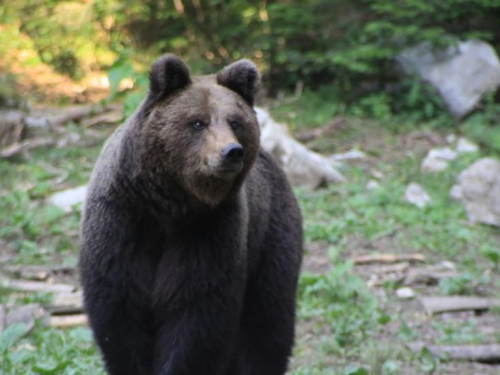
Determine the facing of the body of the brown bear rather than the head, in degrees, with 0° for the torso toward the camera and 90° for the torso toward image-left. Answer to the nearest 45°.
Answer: approximately 0°

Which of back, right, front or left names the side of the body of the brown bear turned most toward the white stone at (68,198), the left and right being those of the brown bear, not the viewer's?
back

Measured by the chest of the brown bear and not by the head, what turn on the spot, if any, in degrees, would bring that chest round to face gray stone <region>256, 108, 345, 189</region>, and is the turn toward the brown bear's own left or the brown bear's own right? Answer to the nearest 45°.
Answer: approximately 180°

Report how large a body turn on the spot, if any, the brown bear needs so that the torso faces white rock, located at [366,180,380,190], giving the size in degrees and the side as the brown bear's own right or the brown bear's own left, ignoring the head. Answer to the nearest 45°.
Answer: approximately 135° to the brown bear's own left

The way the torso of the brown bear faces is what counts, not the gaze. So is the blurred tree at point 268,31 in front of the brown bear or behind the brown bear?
behind

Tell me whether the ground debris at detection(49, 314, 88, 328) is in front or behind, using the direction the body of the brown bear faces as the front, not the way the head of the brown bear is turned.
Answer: behind

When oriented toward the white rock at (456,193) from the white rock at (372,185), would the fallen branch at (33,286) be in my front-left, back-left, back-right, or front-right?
back-right

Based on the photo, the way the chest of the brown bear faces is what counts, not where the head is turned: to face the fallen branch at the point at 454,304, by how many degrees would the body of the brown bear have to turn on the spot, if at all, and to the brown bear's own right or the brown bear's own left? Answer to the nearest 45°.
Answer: approximately 135° to the brown bear's own left

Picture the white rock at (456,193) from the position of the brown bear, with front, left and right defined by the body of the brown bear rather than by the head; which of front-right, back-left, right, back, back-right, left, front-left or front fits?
back-left
